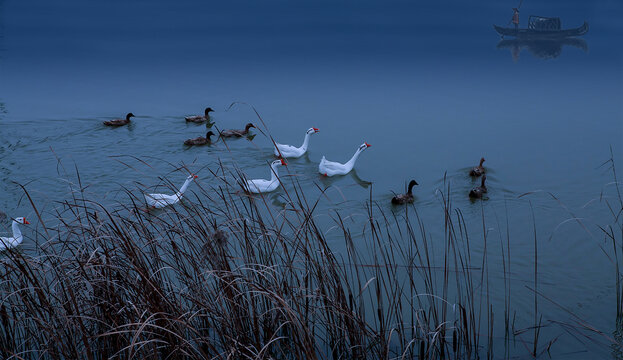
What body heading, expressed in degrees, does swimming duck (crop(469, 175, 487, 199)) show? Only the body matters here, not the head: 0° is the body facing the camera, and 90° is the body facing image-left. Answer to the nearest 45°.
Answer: approximately 225°

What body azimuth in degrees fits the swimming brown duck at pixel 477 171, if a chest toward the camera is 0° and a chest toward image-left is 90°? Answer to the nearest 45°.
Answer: approximately 225°

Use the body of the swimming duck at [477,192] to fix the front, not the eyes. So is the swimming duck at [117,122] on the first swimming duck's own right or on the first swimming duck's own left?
on the first swimming duck's own left

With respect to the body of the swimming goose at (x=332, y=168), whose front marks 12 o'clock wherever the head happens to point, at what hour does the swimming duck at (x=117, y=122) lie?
the swimming duck at (x=117, y=122) is roughly at 7 o'clock from the swimming goose at (x=332, y=168).

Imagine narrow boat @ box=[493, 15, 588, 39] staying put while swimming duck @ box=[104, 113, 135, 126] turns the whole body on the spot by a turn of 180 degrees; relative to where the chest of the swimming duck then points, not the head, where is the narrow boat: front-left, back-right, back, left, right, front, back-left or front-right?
back-right

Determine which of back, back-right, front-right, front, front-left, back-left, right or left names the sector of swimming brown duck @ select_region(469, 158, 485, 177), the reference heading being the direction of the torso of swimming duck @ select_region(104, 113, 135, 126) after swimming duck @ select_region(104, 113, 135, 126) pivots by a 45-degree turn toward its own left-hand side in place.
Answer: right

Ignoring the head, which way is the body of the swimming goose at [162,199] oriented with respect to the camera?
to the viewer's right

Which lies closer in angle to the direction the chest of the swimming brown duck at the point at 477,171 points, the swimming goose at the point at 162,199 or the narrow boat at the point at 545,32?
the narrow boat

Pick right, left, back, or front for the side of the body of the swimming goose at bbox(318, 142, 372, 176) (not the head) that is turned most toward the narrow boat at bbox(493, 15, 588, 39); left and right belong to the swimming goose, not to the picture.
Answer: left

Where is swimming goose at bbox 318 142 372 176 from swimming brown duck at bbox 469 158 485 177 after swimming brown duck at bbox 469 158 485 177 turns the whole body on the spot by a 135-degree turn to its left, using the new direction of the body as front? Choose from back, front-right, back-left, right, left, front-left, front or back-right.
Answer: front

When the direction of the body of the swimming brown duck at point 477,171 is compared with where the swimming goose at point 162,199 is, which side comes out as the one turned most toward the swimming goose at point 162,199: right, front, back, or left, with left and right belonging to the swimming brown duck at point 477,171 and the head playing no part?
back

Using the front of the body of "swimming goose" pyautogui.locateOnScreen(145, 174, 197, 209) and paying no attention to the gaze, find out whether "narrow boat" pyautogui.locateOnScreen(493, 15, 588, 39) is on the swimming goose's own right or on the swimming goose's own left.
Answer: on the swimming goose's own left

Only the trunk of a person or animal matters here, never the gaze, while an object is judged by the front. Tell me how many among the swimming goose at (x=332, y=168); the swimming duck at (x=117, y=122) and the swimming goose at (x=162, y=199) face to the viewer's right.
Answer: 3

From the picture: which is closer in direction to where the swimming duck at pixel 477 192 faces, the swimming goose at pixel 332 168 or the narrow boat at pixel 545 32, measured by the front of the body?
the narrow boat

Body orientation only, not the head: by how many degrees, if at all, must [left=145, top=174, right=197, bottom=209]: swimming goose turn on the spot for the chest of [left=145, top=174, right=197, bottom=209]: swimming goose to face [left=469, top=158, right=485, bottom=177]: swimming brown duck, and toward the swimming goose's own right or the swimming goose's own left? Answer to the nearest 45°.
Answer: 0° — it already faces it

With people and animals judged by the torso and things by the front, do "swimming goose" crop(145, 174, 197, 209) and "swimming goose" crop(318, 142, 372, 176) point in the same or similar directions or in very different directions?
same or similar directions

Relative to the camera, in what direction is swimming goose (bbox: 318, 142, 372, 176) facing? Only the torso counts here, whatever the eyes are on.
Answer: to the viewer's right

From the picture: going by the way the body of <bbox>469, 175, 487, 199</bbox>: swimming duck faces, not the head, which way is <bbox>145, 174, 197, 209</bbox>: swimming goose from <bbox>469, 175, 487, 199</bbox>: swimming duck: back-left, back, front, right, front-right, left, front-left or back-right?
back

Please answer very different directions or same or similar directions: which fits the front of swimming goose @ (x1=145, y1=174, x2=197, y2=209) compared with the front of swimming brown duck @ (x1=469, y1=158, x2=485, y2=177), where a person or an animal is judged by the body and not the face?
same or similar directions
